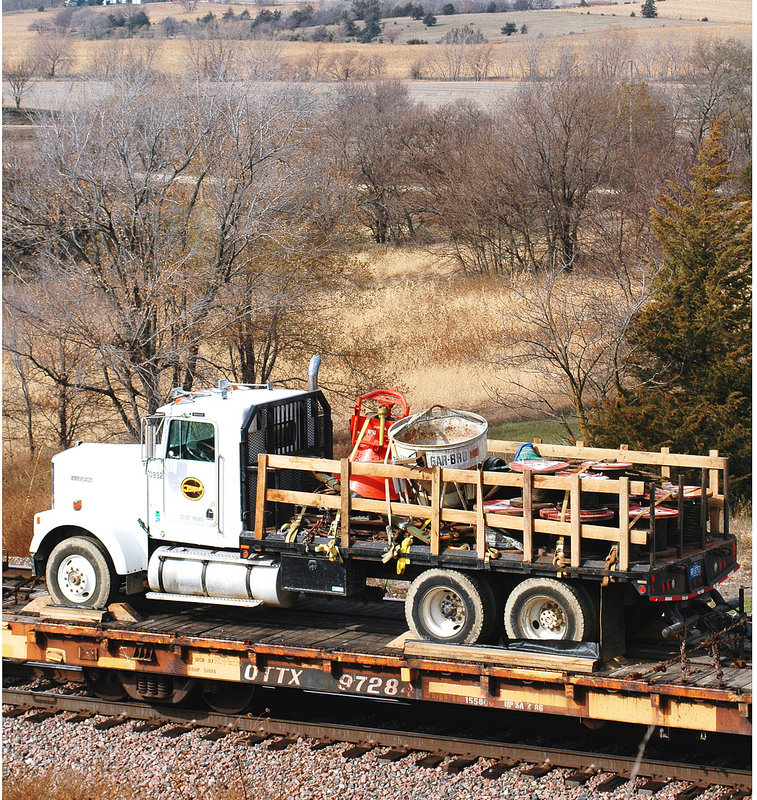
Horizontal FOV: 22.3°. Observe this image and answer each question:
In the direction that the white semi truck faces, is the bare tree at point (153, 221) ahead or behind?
ahead

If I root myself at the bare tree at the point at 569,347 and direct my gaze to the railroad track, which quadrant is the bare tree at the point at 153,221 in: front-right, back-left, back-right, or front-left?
front-right

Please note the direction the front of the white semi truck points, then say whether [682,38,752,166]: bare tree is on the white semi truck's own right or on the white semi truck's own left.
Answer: on the white semi truck's own right

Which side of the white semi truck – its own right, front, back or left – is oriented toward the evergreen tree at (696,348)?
right

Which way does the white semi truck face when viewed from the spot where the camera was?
facing away from the viewer and to the left of the viewer
